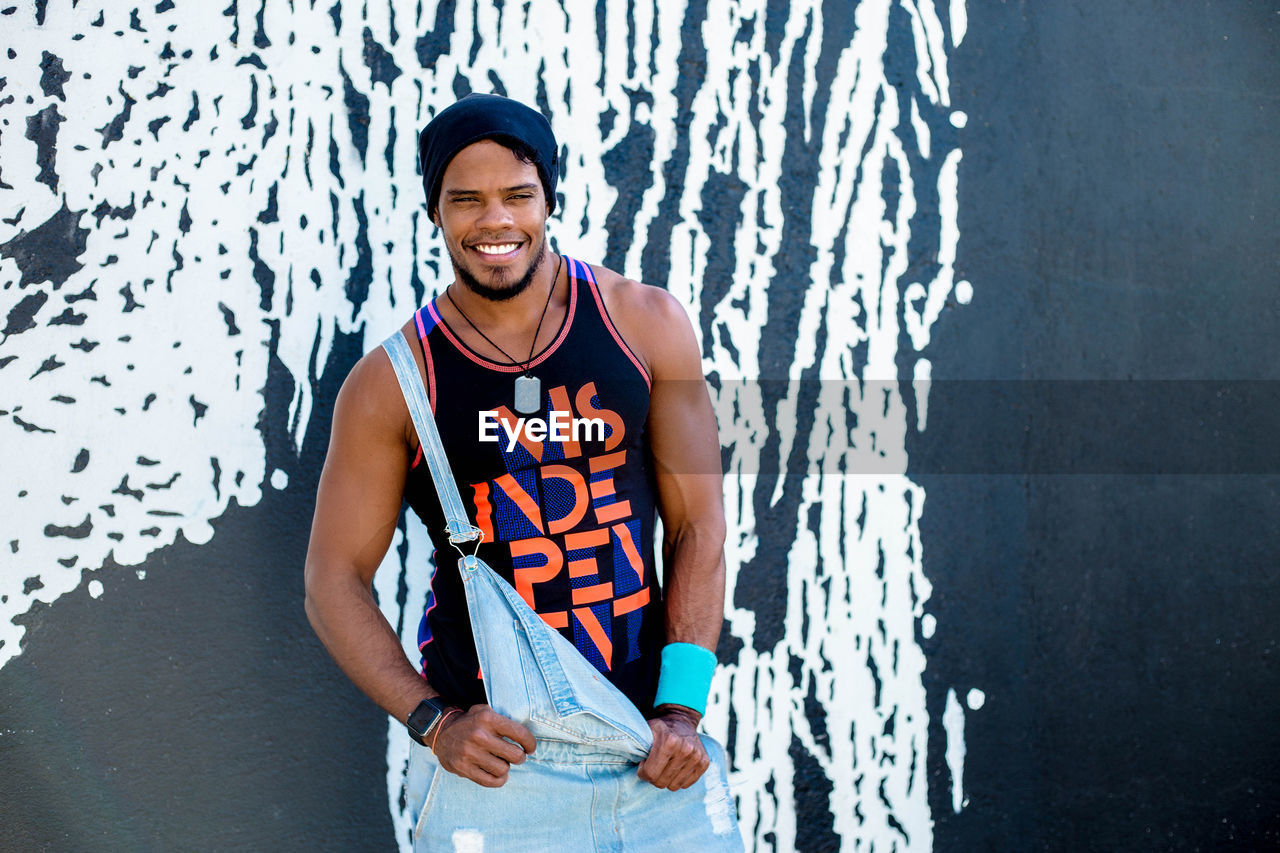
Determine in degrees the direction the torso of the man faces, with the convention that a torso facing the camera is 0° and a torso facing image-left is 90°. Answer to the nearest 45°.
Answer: approximately 0°
